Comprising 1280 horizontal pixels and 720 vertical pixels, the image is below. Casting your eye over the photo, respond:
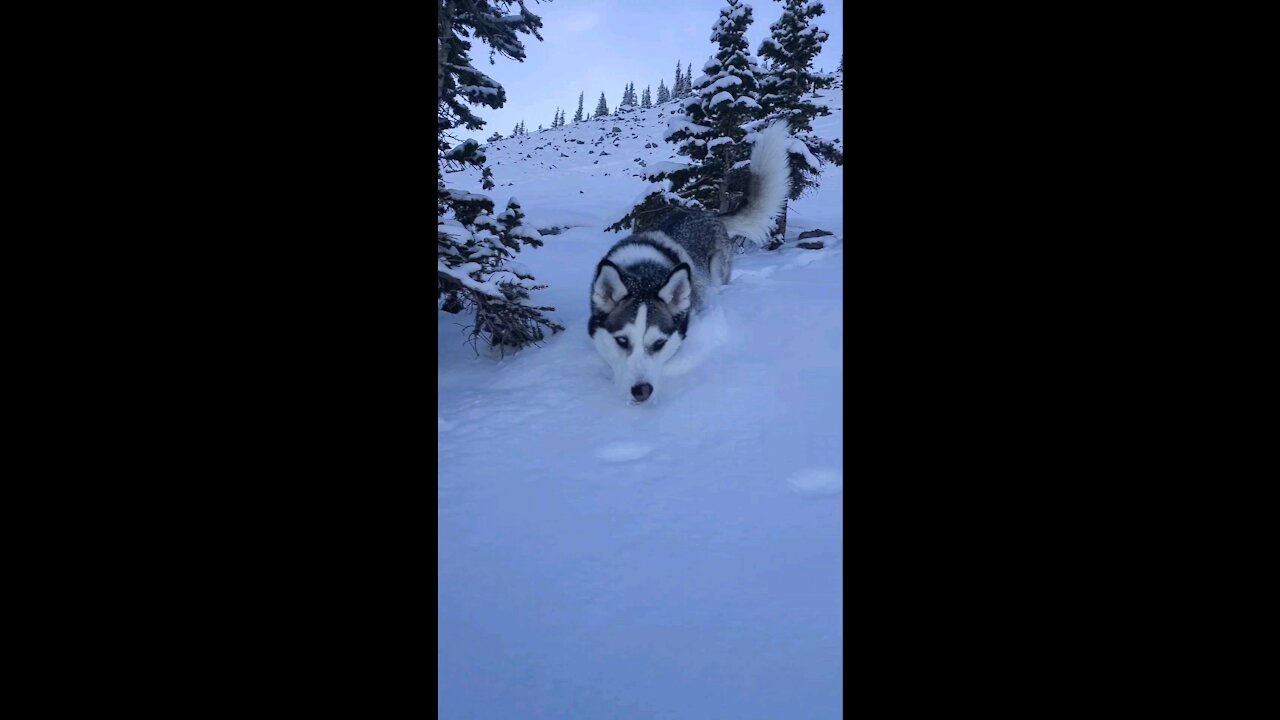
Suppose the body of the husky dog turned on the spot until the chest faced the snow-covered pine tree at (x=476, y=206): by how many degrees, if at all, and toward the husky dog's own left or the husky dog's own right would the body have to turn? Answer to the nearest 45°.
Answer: approximately 45° to the husky dog's own right

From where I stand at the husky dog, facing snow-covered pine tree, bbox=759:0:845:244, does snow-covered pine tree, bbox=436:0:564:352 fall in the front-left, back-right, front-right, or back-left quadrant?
back-left

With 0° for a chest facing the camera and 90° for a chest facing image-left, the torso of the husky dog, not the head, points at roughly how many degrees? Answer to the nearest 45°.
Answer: approximately 45°

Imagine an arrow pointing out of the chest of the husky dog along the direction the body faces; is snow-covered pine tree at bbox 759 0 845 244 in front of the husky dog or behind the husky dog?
behind

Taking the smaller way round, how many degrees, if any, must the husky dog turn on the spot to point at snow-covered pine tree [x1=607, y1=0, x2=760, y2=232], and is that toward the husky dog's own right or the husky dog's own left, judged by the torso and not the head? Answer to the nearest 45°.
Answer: approximately 135° to the husky dog's own right

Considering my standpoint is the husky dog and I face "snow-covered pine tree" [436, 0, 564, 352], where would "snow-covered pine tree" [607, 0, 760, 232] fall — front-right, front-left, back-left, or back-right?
front-right
